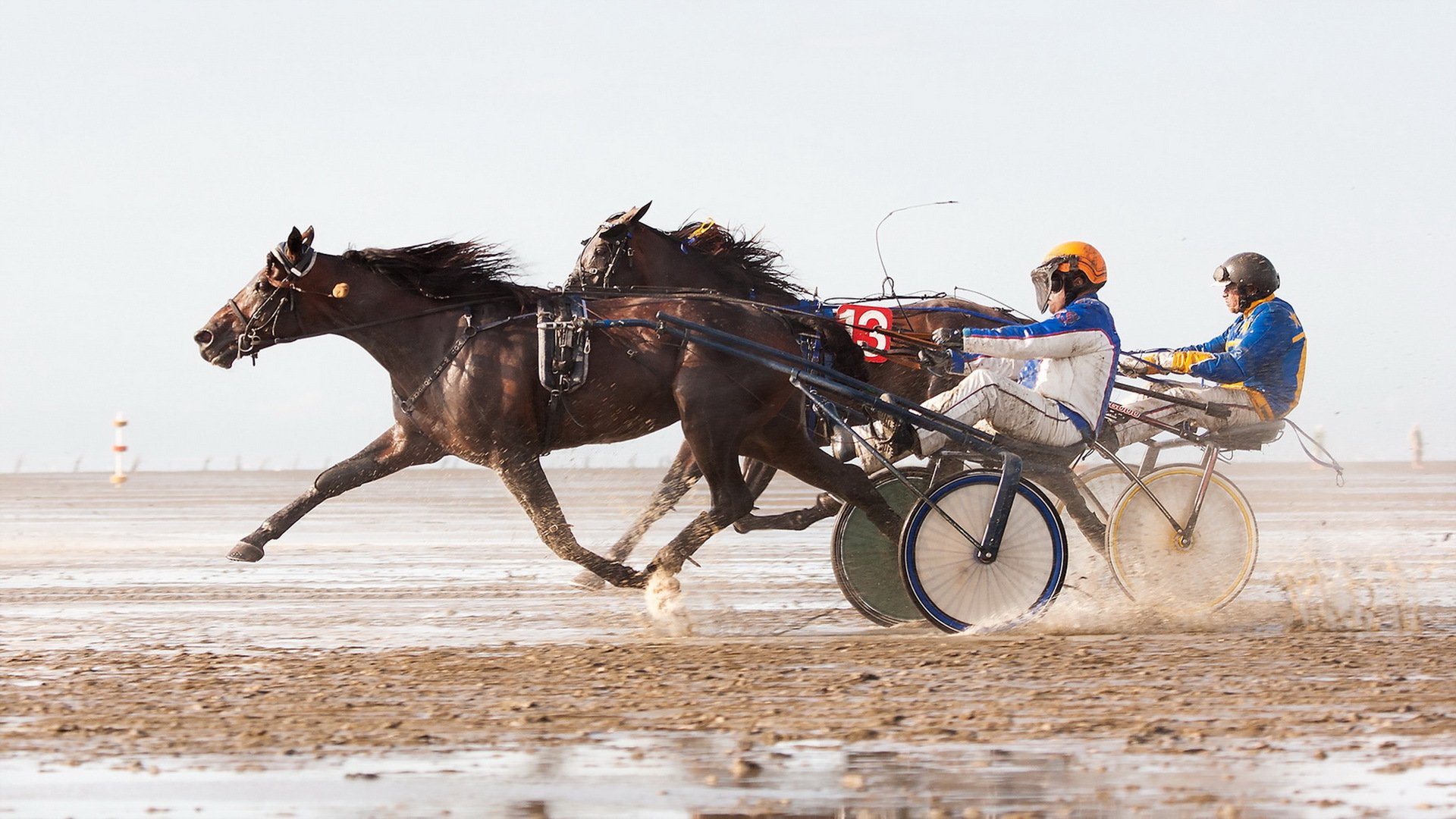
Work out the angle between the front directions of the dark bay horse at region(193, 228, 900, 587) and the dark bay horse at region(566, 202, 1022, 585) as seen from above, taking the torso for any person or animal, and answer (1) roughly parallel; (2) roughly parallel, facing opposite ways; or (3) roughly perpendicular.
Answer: roughly parallel

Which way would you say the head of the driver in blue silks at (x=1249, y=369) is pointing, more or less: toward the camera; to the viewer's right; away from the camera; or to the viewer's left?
to the viewer's left

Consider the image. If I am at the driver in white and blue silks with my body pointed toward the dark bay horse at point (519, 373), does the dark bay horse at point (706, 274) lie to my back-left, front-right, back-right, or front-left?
front-right

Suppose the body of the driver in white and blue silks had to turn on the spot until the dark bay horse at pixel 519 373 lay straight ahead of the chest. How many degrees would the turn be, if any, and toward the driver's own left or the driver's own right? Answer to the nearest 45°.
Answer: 0° — they already face it

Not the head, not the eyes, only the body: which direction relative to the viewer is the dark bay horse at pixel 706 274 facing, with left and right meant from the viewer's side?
facing to the left of the viewer

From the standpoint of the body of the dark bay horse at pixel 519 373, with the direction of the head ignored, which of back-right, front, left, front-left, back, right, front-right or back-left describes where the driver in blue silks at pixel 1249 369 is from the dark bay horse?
back

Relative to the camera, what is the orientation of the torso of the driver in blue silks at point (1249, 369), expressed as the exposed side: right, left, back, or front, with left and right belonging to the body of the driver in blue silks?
left

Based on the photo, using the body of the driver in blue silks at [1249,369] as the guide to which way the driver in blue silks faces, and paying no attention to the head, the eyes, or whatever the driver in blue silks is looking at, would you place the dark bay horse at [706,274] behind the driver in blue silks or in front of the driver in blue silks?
in front

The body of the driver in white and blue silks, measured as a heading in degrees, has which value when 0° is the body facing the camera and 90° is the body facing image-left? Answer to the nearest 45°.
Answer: approximately 90°

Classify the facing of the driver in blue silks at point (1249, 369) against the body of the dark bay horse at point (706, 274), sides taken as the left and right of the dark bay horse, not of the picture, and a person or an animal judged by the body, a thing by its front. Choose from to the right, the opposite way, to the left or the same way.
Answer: the same way

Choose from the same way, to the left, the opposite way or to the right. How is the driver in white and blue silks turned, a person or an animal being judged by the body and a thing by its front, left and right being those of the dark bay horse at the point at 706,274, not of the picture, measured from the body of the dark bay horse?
the same way

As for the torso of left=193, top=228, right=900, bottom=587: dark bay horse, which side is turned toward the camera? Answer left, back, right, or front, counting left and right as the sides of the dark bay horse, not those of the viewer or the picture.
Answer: left

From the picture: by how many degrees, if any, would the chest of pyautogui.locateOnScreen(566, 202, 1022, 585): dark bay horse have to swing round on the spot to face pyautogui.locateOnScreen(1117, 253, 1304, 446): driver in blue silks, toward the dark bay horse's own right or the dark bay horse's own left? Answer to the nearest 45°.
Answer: approximately 180°

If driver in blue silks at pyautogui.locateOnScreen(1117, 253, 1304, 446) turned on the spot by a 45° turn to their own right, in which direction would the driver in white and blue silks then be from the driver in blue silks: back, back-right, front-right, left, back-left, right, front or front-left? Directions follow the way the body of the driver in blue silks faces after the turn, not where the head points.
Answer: left
